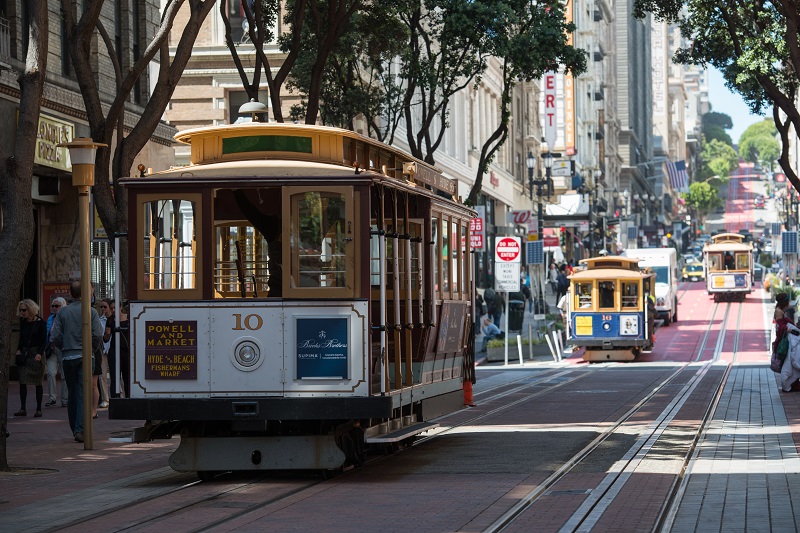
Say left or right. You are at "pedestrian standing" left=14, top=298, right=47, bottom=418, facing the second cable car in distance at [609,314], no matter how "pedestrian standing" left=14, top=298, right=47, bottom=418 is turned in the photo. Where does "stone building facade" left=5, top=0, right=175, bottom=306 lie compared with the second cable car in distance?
left

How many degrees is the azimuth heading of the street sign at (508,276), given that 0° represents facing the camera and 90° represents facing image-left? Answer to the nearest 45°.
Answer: approximately 0°

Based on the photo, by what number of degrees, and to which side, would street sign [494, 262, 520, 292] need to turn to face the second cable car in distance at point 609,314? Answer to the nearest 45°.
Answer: approximately 135° to its left
